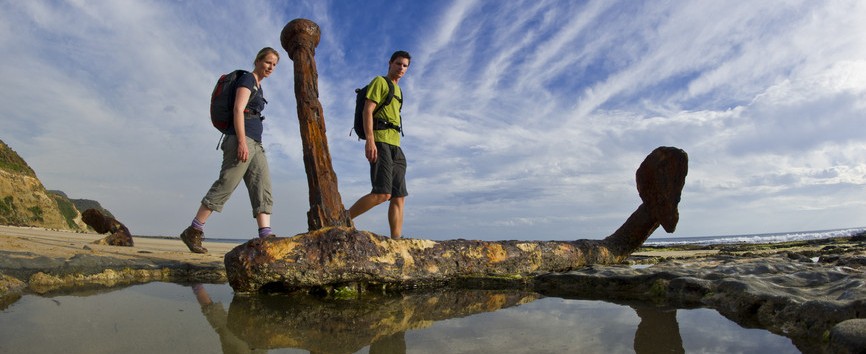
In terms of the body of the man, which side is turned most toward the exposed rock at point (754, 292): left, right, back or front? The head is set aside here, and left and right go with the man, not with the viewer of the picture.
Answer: front

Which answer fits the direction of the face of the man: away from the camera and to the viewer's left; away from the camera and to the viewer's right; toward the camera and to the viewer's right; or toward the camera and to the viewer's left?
toward the camera and to the viewer's right

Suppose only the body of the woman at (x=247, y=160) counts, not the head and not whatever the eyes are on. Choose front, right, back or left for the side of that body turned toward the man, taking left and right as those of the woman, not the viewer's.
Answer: front

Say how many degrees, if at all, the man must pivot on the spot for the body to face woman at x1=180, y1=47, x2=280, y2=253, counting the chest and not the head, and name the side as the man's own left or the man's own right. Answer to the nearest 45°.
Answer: approximately 135° to the man's own right

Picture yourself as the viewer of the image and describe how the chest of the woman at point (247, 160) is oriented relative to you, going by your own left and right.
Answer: facing to the right of the viewer

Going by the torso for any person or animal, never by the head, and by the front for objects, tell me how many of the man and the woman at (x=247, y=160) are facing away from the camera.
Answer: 0

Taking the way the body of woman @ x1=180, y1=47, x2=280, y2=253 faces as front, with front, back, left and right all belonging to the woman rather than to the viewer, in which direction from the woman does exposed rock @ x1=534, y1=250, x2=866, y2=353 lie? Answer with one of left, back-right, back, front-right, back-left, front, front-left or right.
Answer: front-right

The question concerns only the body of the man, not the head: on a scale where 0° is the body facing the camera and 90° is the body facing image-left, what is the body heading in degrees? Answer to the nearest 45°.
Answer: approximately 315°
